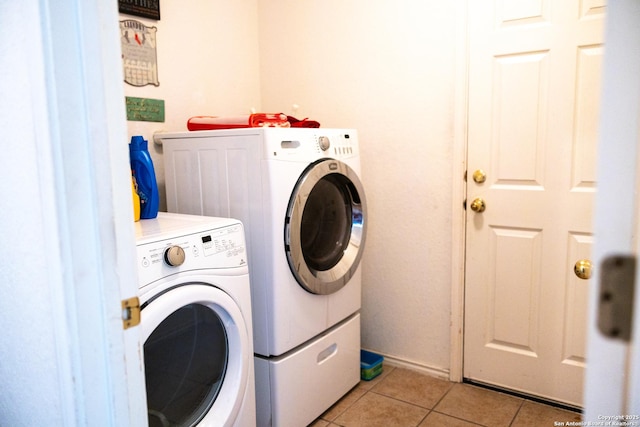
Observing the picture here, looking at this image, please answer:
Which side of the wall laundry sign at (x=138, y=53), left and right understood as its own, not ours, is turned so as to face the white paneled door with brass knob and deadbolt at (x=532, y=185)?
front

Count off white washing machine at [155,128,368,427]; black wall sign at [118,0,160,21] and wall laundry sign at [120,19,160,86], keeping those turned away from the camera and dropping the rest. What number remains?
0

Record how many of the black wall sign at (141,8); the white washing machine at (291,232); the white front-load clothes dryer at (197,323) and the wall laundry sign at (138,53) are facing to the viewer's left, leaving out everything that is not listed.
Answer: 0

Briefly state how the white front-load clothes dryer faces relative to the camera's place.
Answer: facing the viewer and to the right of the viewer

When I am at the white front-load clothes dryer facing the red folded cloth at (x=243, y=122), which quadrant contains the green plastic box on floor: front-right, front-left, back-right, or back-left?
front-right

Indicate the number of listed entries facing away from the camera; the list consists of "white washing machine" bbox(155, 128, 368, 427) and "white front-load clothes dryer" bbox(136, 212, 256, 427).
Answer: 0

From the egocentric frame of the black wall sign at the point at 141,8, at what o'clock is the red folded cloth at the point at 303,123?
The red folded cloth is roughly at 11 o'clock from the black wall sign.

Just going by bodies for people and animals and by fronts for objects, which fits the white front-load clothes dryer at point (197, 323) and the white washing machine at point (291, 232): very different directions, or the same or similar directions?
same or similar directions
